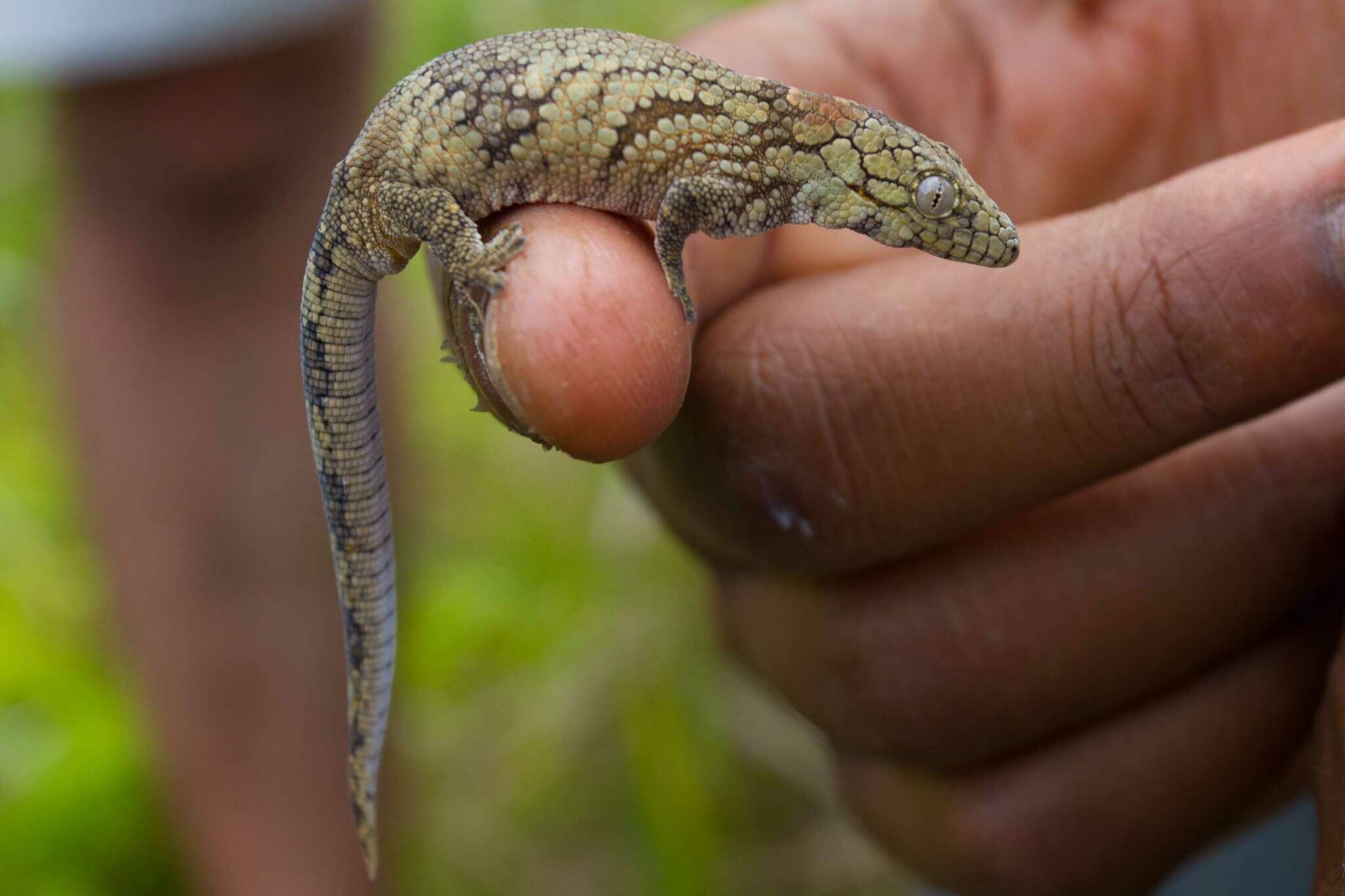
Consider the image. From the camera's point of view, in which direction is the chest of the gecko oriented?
to the viewer's right

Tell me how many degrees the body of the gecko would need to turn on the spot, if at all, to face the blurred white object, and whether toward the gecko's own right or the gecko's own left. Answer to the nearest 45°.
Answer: approximately 135° to the gecko's own left
